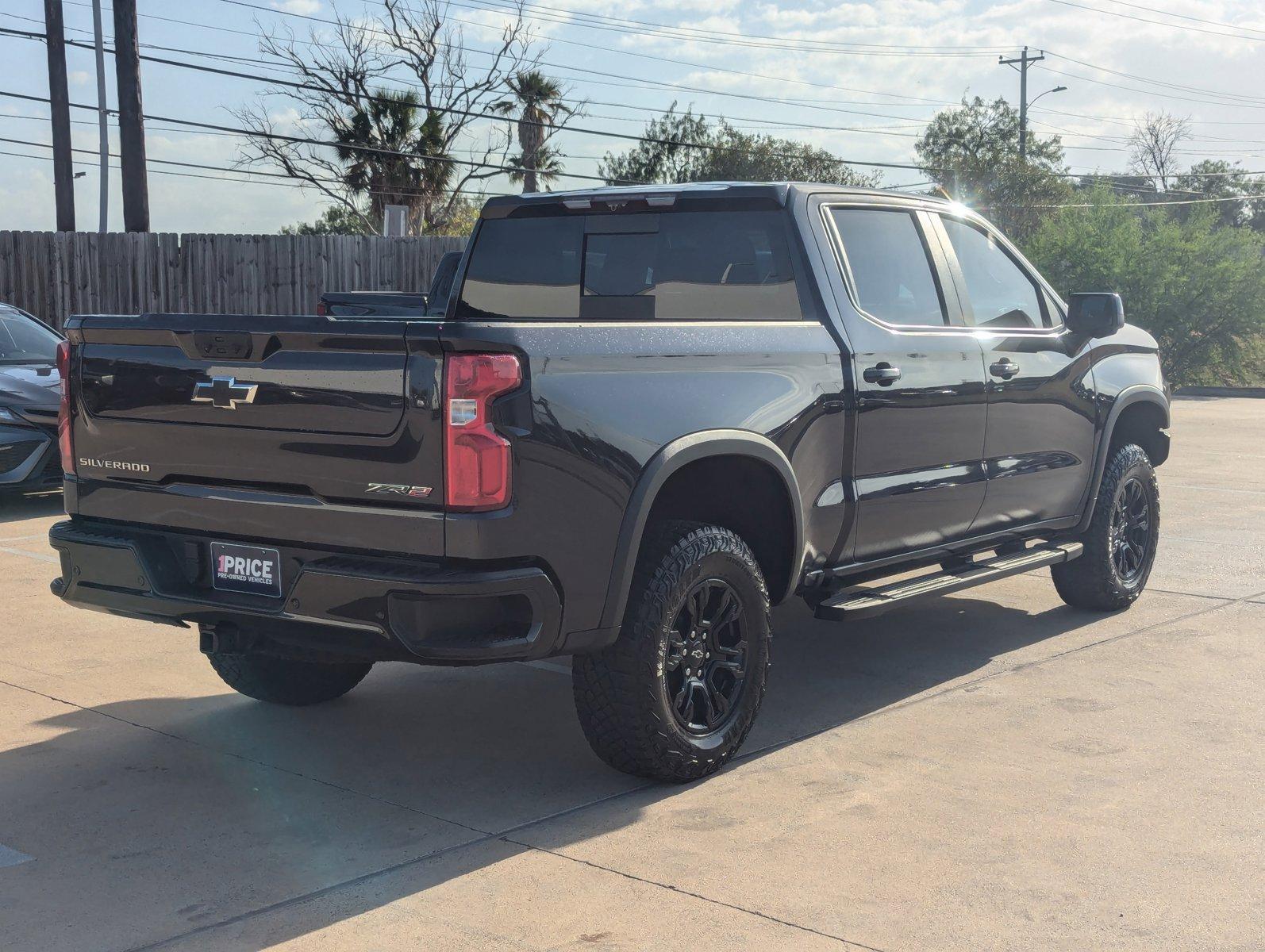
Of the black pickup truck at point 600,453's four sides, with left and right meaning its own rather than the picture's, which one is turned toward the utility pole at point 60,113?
left

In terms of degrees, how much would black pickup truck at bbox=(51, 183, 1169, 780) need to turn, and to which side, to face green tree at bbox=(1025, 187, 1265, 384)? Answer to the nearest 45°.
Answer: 0° — it already faces it

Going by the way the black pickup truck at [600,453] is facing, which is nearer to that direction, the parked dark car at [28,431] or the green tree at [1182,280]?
the green tree

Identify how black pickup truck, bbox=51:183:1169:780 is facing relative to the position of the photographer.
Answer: facing away from the viewer and to the right of the viewer

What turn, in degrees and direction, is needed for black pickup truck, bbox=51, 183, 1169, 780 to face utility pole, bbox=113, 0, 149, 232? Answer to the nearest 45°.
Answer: approximately 90° to its left

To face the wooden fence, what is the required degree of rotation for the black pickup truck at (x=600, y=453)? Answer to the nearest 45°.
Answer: approximately 45° to its left

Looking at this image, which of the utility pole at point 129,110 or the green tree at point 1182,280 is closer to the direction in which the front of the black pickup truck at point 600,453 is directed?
the green tree

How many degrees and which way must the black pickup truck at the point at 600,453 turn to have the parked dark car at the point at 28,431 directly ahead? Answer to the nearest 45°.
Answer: approximately 90° to its left
